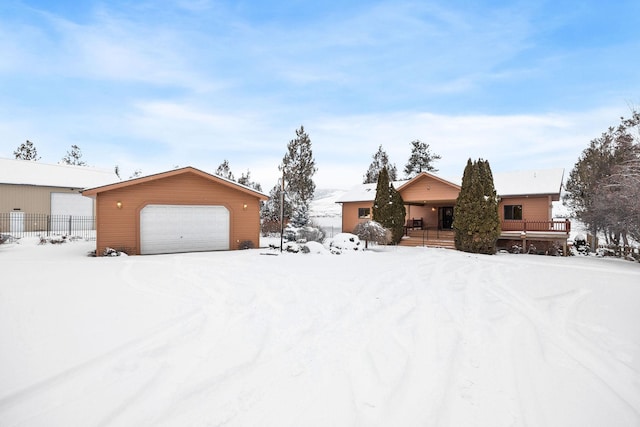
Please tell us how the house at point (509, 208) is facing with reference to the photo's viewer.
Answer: facing the viewer

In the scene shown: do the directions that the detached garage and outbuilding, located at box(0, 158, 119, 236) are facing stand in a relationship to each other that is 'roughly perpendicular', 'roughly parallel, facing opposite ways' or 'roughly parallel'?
roughly parallel

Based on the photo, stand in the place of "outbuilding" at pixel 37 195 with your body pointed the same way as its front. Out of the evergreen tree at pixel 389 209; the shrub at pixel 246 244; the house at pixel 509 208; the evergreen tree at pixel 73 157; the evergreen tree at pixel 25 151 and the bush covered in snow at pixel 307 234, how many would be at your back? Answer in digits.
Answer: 2

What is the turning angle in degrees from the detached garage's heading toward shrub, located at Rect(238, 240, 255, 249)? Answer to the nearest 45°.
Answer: approximately 90° to its left

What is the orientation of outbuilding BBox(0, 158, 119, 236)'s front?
toward the camera

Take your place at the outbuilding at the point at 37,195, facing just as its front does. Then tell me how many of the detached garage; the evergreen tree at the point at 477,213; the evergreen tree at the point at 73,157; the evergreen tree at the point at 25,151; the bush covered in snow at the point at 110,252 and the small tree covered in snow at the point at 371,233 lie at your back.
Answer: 2

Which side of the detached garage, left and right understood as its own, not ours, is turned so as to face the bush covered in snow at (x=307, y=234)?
left

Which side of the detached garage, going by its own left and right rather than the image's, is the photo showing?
front

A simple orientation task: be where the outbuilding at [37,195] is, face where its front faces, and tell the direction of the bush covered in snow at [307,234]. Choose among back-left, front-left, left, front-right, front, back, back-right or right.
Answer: front-left

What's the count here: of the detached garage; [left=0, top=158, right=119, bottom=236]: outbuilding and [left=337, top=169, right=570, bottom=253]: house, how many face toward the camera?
3

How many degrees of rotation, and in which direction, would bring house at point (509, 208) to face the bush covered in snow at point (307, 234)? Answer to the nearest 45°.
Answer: approximately 45° to its right

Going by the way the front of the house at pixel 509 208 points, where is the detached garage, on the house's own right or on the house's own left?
on the house's own right

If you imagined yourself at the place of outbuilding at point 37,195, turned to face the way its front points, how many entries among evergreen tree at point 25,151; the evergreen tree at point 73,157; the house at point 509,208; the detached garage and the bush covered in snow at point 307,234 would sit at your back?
2

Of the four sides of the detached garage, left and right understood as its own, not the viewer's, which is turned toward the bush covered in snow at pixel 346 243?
left

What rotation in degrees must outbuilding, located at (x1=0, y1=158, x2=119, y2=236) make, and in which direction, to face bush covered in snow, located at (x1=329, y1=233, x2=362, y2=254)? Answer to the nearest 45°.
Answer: approximately 45° to its left

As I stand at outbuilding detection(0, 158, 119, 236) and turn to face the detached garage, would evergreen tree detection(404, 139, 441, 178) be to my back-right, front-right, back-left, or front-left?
front-left

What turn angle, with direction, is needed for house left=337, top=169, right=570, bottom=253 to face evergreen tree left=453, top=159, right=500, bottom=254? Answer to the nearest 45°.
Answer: approximately 45° to its right

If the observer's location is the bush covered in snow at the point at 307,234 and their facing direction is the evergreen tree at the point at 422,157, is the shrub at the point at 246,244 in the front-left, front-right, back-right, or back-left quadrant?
back-left
